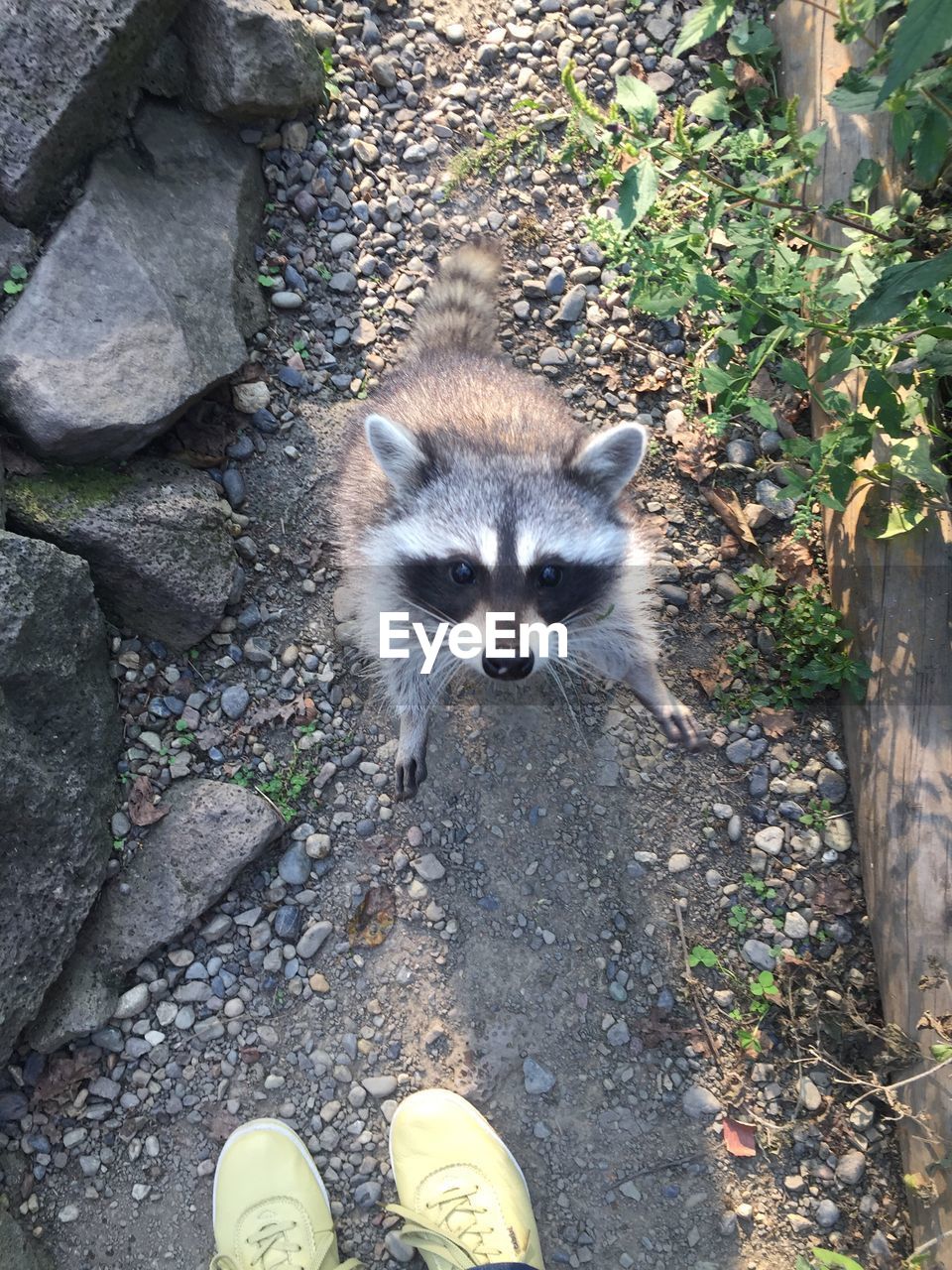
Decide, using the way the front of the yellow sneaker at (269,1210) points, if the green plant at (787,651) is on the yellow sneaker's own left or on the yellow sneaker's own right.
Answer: on the yellow sneaker's own right

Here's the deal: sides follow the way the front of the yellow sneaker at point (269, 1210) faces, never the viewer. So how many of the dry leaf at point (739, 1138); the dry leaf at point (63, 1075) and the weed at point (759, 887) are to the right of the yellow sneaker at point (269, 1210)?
2

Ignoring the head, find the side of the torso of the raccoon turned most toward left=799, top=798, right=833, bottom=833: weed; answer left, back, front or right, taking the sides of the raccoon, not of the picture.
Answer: left

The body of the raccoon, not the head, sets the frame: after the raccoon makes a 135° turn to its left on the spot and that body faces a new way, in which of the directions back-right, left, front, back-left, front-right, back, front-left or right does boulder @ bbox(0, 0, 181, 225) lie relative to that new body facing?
back-left

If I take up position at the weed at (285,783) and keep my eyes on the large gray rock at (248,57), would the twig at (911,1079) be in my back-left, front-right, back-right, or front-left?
back-right

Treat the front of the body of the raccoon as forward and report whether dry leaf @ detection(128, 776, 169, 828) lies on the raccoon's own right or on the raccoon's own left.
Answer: on the raccoon's own right

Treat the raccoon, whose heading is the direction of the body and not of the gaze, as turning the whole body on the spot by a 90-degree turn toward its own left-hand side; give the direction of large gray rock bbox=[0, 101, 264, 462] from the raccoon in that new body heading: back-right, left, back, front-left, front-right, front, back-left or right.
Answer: back

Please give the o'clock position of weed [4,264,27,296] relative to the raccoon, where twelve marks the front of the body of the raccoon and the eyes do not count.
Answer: The weed is roughly at 3 o'clock from the raccoon.

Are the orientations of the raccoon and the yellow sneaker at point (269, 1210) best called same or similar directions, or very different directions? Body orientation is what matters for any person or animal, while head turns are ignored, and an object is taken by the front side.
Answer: very different directions

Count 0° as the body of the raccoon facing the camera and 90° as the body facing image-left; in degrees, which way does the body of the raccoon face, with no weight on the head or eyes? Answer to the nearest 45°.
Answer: approximately 0°

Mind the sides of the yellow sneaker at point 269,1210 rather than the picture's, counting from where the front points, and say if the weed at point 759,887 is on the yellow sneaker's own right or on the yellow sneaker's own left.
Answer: on the yellow sneaker's own right

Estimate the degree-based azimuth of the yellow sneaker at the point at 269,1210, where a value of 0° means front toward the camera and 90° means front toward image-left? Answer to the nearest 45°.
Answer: approximately 180°
